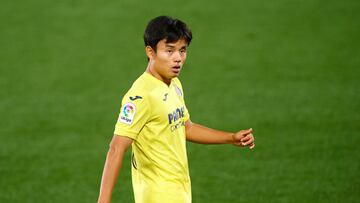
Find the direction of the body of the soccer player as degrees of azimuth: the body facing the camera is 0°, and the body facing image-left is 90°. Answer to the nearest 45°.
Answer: approximately 315°
